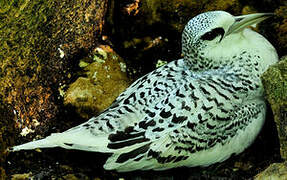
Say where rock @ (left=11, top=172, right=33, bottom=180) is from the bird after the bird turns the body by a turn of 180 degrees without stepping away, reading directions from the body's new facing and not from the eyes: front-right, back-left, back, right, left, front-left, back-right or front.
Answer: front

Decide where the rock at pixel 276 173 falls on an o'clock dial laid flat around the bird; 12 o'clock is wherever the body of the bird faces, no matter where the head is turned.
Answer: The rock is roughly at 2 o'clock from the bird.

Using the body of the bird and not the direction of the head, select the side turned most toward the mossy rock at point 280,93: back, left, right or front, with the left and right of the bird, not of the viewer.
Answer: front

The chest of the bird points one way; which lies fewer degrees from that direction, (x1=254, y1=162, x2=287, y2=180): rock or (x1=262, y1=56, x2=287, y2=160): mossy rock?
the mossy rock

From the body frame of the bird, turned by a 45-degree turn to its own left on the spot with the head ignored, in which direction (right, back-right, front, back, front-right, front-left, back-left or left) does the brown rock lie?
left

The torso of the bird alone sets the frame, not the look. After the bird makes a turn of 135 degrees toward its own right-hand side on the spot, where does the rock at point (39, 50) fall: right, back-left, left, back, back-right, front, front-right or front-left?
right

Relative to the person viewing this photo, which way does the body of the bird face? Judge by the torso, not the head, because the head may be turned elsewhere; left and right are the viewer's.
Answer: facing to the right of the viewer
